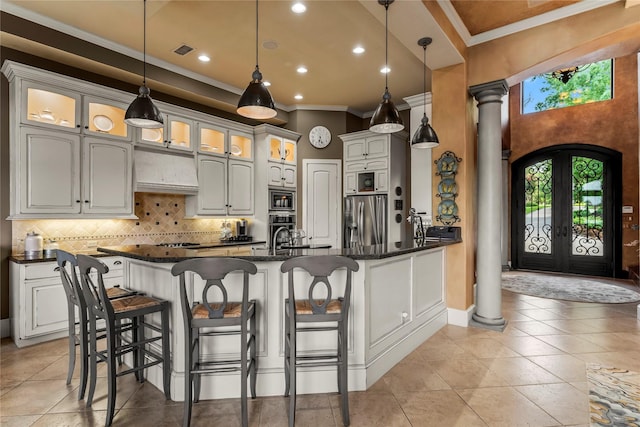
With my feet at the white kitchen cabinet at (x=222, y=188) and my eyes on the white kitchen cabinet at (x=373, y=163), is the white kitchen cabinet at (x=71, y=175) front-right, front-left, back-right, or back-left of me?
back-right

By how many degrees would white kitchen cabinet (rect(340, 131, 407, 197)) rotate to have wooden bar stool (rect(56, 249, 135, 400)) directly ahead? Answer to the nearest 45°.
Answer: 0° — it already faces it

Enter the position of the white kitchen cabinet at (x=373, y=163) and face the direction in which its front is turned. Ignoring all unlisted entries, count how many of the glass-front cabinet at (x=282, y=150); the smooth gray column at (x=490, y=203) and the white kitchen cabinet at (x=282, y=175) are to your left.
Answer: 1

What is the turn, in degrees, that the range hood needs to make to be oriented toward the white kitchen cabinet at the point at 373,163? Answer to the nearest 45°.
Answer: approximately 45° to its left

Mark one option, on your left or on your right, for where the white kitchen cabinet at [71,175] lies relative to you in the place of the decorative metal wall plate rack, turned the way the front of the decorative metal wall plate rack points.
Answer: on your right

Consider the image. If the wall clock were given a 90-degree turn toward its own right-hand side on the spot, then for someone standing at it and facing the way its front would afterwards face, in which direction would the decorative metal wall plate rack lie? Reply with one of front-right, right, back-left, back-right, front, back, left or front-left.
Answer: back-left

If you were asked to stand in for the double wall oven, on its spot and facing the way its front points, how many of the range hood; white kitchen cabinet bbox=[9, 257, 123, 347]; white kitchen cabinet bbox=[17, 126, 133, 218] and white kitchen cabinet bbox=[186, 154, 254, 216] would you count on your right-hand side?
4

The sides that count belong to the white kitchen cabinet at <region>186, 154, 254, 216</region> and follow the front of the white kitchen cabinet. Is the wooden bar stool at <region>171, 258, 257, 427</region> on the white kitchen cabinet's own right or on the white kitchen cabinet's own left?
on the white kitchen cabinet's own right

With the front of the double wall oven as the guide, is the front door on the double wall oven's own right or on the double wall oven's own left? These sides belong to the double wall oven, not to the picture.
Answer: on the double wall oven's own left

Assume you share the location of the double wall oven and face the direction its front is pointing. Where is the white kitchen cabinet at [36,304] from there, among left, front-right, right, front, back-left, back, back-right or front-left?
right

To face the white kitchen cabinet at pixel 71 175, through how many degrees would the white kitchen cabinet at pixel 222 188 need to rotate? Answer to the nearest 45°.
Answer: approximately 90° to its right
